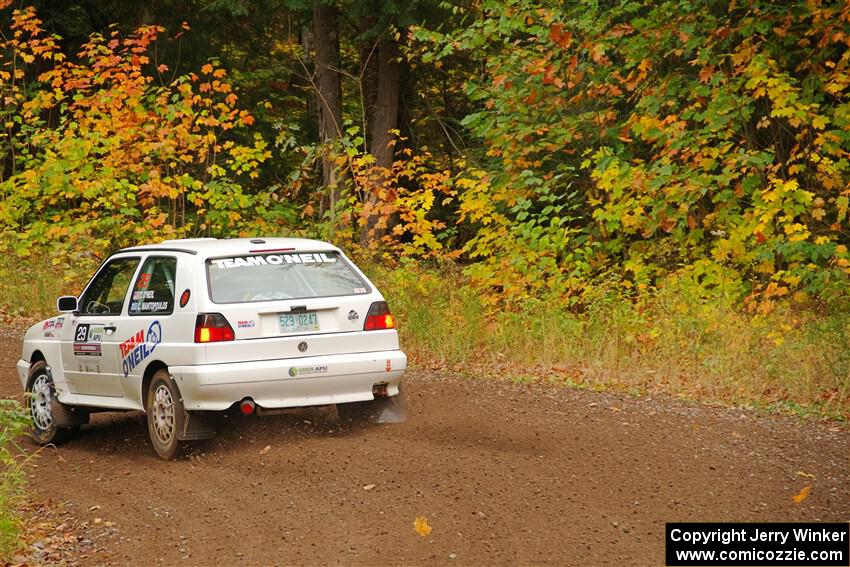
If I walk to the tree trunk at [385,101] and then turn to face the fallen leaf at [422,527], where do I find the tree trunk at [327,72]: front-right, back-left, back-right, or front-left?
back-right

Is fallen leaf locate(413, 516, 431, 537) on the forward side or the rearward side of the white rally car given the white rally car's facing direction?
on the rearward side

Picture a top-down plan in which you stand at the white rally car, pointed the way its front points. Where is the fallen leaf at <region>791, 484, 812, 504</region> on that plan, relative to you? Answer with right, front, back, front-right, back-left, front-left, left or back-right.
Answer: back

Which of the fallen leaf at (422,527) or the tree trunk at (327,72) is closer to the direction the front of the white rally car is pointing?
the tree trunk

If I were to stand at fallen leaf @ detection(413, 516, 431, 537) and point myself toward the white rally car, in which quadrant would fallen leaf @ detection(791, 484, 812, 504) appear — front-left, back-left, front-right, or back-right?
back-right

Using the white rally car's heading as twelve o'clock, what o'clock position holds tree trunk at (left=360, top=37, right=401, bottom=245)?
The tree trunk is roughly at 2 o'clock from the white rally car.

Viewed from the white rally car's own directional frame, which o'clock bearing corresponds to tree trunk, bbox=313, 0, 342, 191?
The tree trunk is roughly at 2 o'clock from the white rally car.

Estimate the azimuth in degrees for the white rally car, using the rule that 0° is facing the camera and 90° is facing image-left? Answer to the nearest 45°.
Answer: approximately 135°
